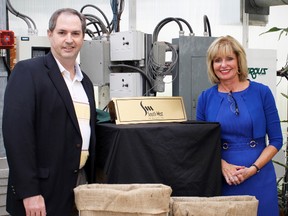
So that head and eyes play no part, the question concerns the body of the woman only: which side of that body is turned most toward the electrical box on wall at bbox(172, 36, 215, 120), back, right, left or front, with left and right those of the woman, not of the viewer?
back

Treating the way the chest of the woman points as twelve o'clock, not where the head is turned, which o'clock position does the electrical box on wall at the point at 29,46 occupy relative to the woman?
The electrical box on wall is roughly at 4 o'clock from the woman.

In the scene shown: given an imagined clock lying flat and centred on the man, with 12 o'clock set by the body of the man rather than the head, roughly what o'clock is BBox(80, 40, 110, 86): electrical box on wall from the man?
The electrical box on wall is roughly at 8 o'clock from the man.

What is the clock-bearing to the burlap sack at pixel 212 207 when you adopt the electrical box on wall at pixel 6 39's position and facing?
The burlap sack is roughly at 11 o'clock from the electrical box on wall.

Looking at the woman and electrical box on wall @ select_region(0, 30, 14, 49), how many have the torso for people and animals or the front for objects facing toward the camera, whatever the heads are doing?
2

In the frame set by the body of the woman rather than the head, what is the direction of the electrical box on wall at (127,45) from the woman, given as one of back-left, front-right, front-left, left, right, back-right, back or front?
back-right

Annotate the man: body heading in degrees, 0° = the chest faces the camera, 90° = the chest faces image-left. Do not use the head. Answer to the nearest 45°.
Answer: approximately 315°

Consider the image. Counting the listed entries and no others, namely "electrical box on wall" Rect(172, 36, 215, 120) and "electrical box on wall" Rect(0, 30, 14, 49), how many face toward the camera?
2

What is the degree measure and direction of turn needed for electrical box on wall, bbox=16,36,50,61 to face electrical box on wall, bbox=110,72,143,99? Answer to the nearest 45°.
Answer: approximately 90° to its left

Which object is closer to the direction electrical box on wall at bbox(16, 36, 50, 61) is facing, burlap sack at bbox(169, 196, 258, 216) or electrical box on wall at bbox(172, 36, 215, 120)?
the burlap sack
